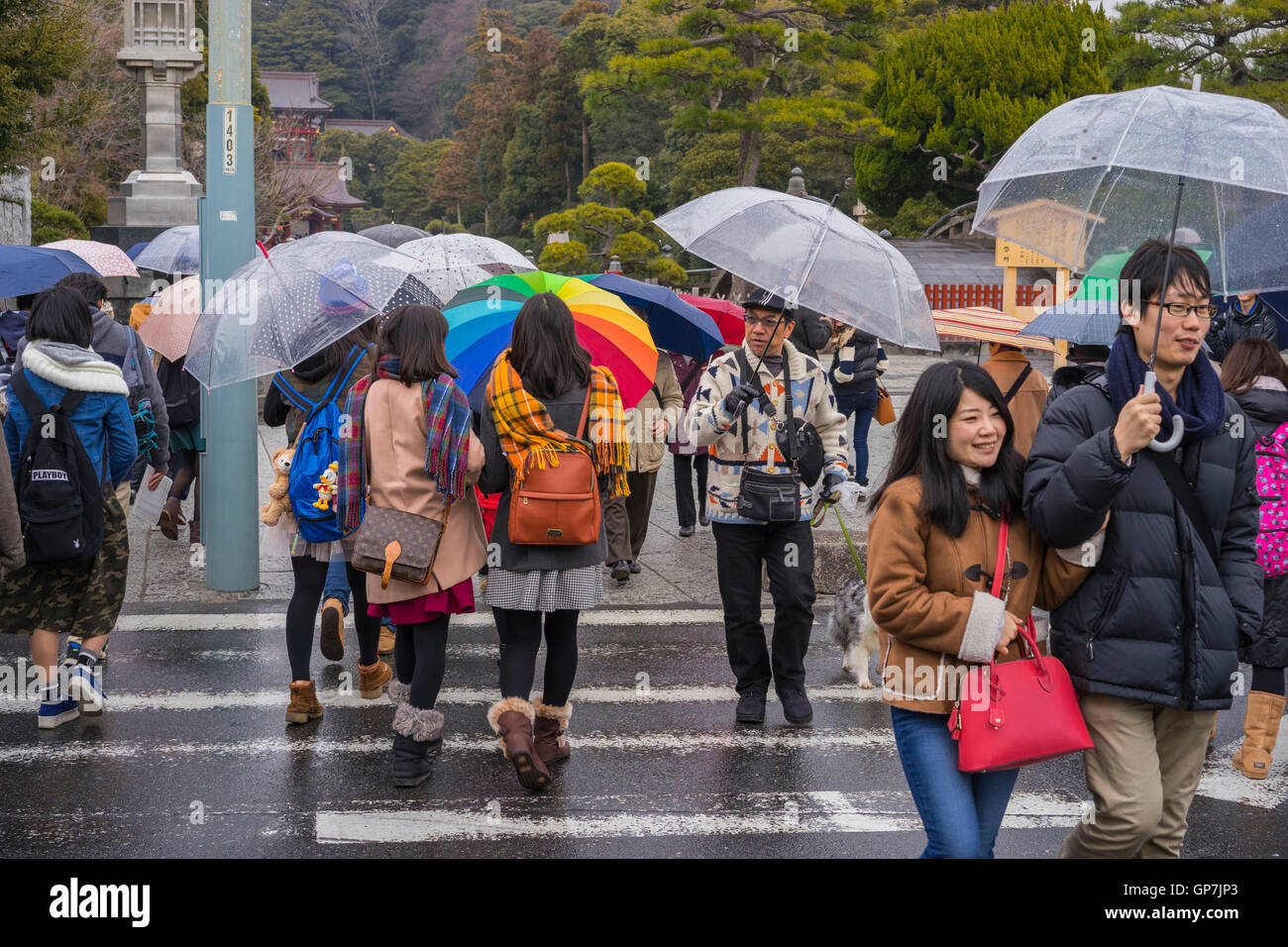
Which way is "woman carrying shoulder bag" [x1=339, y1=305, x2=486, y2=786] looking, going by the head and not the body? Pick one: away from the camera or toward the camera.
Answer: away from the camera

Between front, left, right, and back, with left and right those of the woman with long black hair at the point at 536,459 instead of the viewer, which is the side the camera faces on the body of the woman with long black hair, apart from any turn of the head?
back

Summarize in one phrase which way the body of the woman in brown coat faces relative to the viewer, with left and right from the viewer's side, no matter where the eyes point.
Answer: facing the viewer and to the right of the viewer

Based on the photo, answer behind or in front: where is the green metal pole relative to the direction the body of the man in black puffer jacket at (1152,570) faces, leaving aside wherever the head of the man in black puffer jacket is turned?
behind

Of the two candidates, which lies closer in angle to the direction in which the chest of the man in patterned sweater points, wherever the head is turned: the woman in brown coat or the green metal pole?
the woman in brown coat

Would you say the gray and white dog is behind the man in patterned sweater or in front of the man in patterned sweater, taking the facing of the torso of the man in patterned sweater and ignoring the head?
behind

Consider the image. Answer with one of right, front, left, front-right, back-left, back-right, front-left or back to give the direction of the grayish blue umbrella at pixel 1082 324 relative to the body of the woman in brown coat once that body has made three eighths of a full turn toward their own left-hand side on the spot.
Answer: front

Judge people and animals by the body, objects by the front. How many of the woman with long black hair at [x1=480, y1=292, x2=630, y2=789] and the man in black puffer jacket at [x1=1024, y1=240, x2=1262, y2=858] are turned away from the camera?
1

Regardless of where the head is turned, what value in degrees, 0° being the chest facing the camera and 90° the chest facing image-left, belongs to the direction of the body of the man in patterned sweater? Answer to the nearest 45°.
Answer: approximately 0°

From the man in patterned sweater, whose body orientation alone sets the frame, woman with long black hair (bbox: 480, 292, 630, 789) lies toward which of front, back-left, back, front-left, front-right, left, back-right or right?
front-right

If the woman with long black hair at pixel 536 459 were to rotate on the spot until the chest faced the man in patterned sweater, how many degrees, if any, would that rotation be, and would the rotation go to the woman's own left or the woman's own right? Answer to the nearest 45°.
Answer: approximately 45° to the woman's own right

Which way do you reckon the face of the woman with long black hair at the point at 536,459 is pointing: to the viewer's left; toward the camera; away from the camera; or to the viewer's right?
away from the camera
